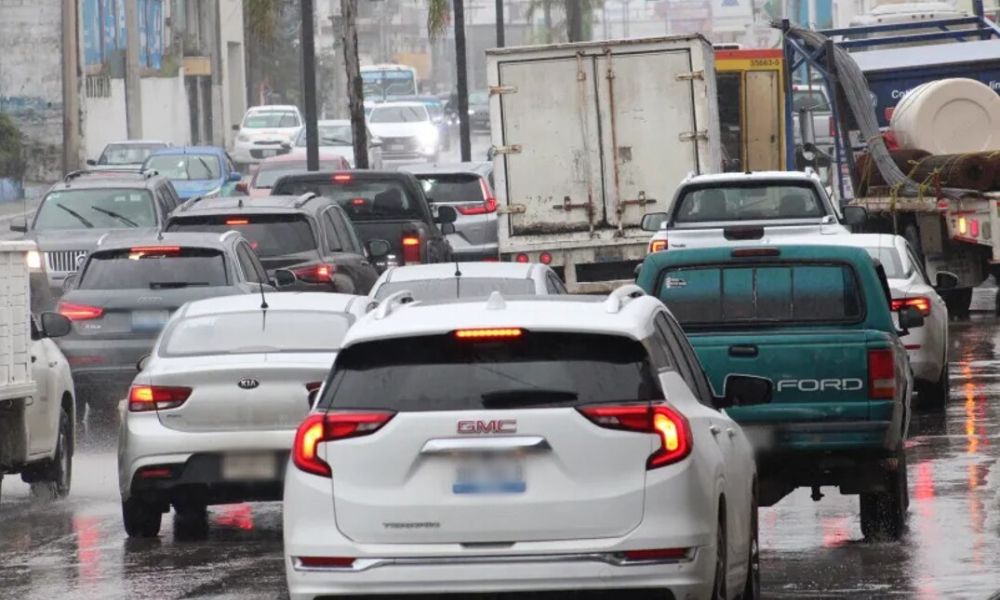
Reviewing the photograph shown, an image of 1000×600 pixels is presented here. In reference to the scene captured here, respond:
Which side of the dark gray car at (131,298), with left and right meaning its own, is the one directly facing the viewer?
back

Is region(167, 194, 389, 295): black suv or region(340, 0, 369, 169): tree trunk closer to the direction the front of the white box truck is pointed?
the tree trunk

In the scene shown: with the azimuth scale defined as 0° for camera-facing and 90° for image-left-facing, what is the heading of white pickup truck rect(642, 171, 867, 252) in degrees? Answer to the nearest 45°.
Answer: approximately 180°

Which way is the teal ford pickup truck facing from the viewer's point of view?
away from the camera

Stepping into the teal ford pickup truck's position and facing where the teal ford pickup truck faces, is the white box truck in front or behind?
in front

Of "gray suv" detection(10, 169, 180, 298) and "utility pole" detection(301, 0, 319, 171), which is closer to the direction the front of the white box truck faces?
the utility pole

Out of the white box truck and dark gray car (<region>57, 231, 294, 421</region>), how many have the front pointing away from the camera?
2

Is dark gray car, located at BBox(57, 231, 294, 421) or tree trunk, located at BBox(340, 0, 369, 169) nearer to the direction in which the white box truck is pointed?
the tree trunk

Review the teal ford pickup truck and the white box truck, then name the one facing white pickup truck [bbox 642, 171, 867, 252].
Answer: the teal ford pickup truck

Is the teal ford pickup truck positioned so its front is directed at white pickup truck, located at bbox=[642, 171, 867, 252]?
yes

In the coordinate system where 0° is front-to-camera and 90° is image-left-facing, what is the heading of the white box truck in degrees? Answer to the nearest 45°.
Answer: approximately 180°

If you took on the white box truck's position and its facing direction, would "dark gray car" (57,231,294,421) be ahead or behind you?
behind
